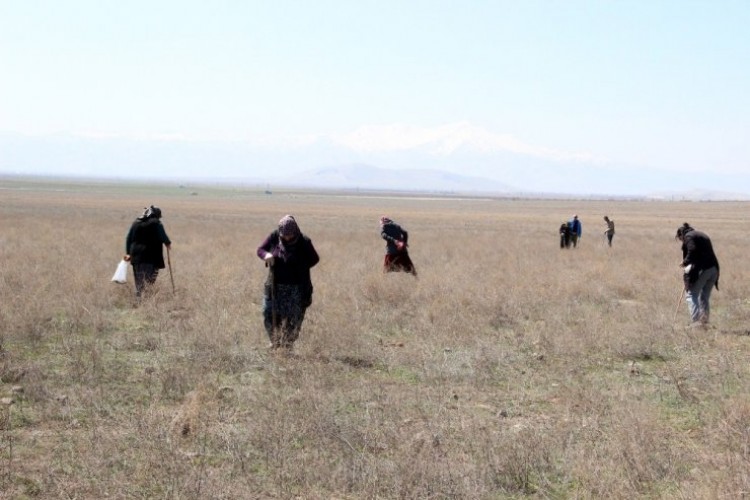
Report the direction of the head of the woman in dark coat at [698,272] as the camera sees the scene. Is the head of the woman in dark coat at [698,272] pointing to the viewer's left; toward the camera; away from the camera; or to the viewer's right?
to the viewer's left

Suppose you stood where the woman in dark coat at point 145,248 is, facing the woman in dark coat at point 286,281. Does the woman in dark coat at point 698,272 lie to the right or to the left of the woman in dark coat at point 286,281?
left

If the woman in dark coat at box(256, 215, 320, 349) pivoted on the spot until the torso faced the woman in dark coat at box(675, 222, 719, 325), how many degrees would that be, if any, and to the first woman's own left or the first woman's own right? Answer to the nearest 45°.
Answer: approximately 90° to the first woman's own left

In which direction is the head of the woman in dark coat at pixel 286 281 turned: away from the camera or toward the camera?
toward the camera

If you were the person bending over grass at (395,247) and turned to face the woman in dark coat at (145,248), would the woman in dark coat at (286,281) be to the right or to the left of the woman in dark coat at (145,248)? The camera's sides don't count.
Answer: left

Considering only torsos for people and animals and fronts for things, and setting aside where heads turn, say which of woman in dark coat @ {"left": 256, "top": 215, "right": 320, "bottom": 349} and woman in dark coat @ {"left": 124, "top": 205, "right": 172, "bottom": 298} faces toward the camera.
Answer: woman in dark coat @ {"left": 256, "top": 215, "right": 320, "bottom": 349}

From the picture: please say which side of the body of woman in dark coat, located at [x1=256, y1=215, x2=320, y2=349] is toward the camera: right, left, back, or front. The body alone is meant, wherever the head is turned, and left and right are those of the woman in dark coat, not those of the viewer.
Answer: front

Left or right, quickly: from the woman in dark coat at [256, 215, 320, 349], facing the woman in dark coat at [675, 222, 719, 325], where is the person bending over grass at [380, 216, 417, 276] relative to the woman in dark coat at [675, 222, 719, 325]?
left

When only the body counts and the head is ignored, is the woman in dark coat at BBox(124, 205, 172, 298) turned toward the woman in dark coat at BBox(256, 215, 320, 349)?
no

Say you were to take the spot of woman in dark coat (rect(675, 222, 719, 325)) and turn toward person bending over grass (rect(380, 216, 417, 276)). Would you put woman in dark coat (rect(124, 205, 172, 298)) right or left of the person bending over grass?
left

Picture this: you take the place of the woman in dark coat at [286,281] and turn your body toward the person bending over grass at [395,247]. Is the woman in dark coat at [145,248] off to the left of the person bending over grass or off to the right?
left
